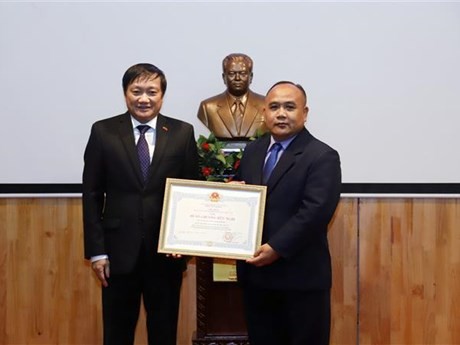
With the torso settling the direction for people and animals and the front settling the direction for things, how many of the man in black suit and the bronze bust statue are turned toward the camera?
2

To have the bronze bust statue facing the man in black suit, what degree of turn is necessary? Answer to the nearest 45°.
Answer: approximately 45° to its right

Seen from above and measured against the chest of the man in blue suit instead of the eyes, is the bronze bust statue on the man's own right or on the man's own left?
on the man's own right

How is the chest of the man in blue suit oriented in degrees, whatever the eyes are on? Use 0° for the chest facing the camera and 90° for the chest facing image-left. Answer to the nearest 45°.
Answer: approximately 45°

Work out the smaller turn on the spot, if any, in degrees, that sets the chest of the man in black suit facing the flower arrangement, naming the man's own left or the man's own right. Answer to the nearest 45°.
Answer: approximately 135° to the man's own left

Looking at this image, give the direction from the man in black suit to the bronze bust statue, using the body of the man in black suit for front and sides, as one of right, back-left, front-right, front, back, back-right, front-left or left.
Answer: back-left

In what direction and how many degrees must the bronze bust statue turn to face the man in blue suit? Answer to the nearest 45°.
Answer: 0° — it already faces them

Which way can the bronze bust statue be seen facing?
toward the camera

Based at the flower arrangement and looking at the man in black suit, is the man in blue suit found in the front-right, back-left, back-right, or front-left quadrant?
front-left

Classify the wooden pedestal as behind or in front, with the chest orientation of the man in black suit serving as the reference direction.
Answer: behind

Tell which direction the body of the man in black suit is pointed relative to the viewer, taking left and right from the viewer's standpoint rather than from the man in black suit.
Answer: facing the viewer
